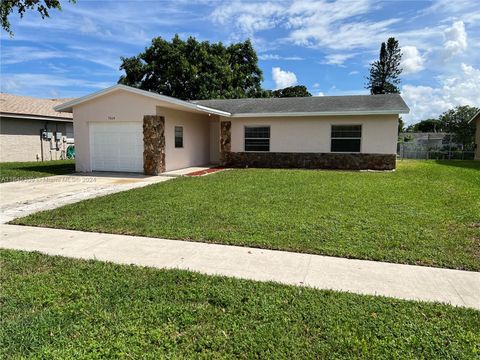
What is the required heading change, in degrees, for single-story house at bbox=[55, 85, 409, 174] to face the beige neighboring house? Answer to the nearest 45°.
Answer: approximately 90° to its right

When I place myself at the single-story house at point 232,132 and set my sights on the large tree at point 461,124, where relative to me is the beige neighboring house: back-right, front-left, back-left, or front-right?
back-left

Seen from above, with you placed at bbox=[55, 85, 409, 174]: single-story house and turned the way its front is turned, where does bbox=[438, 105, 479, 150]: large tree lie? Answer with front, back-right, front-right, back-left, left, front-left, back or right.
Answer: back-left

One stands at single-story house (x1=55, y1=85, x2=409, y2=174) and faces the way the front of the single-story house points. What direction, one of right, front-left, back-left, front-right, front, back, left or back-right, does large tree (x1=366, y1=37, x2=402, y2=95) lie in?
back-left

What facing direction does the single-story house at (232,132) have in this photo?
toward the camera
